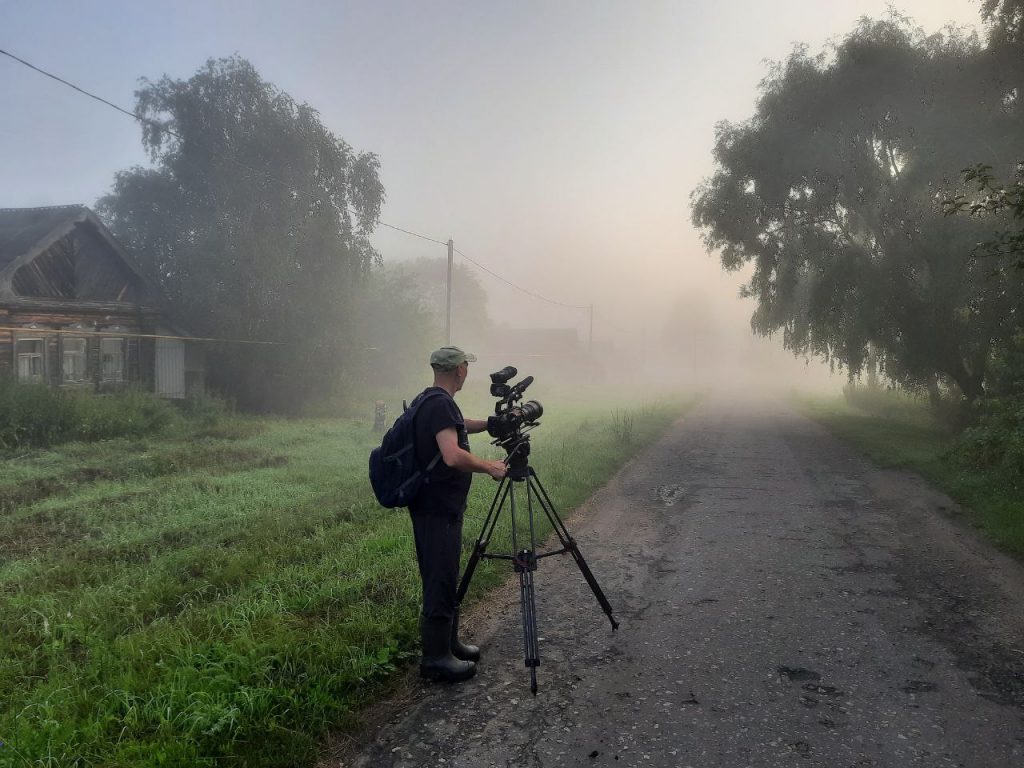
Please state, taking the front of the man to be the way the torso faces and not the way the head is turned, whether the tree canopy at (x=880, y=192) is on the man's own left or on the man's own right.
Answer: on the man's own left

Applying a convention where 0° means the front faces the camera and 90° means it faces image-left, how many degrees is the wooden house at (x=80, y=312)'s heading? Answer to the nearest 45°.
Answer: approximately 315°

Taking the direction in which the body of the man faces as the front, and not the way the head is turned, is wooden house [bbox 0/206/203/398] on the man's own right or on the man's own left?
on the man's own left

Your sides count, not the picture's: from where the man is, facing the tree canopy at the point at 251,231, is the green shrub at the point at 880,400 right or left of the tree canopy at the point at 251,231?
right

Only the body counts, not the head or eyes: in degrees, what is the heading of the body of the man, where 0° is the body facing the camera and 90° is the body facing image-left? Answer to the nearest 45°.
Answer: approximately 270°
